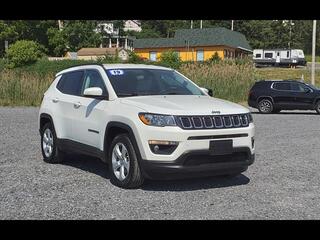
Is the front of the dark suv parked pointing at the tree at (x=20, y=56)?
no

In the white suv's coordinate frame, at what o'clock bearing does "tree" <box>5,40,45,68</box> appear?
The tree is roughly at 7 o'clock from the white suv.

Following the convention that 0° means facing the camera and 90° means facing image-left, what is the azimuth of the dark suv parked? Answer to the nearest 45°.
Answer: approximately 270°

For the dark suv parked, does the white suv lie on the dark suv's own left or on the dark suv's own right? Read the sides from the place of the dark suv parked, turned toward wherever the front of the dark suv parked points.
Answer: on the dark suv's own right

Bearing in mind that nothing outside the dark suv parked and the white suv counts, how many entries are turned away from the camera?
0

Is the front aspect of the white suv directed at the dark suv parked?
no

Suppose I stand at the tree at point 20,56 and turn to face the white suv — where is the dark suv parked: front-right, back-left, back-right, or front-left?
front-left

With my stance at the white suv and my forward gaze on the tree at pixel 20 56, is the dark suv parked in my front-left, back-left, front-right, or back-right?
front-right

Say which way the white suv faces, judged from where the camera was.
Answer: facing the viewer and to the right of the viewer
